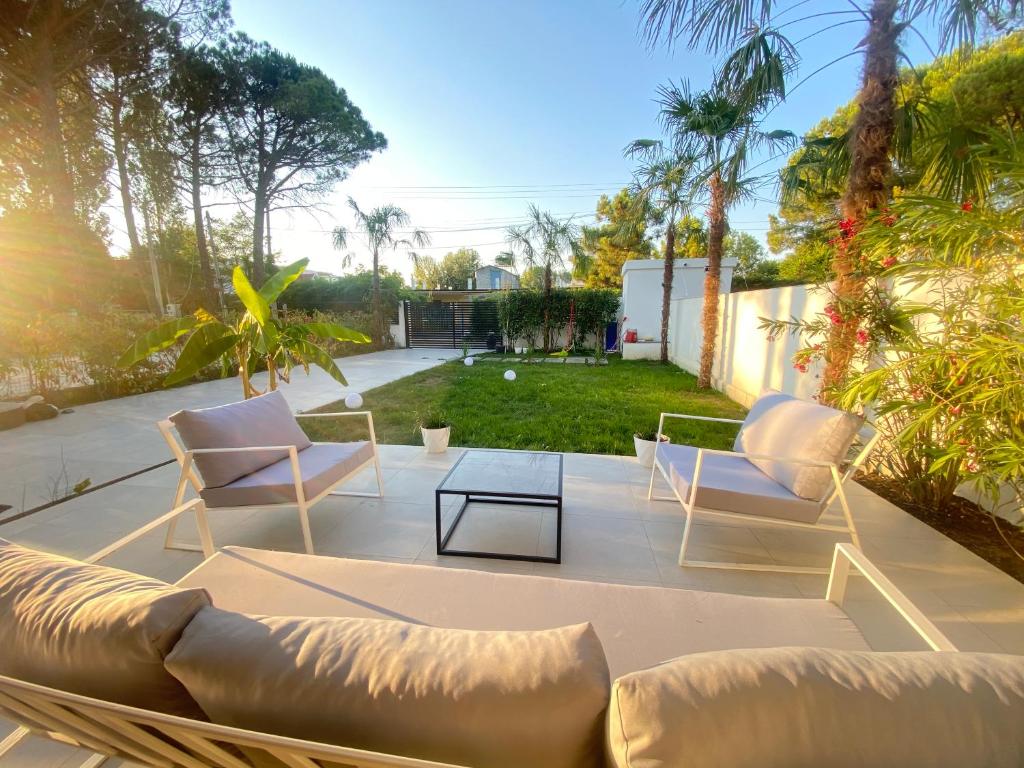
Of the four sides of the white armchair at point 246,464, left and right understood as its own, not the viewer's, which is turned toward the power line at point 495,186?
left

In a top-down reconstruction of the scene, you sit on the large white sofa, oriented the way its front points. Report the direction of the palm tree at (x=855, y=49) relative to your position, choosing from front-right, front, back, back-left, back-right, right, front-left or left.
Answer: front-right

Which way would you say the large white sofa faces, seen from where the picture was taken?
facing away from the viewer

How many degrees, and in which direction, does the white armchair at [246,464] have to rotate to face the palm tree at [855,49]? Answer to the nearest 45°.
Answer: approximately 45° to its left

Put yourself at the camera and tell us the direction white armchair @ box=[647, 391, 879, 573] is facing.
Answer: facing the viewer and to the left of the viewer

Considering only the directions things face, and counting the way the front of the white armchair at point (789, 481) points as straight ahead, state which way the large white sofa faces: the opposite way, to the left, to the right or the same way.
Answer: to the right

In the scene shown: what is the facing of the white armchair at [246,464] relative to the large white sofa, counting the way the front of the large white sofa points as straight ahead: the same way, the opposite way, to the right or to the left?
to the right

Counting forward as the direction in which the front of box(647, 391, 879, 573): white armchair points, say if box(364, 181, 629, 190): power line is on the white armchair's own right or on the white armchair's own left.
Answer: on the white armchair's own right

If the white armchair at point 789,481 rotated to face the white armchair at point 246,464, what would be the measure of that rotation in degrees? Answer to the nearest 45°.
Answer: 0° — it already faces it

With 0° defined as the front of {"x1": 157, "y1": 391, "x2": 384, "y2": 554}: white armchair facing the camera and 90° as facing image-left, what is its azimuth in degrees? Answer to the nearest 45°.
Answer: approximately 315°

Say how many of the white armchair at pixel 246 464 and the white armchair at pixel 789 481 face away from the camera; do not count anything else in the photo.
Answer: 0

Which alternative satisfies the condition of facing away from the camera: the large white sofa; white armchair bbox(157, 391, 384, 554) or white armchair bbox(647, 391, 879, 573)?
the large white sofa

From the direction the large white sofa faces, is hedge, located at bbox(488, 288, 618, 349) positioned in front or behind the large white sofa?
in front
